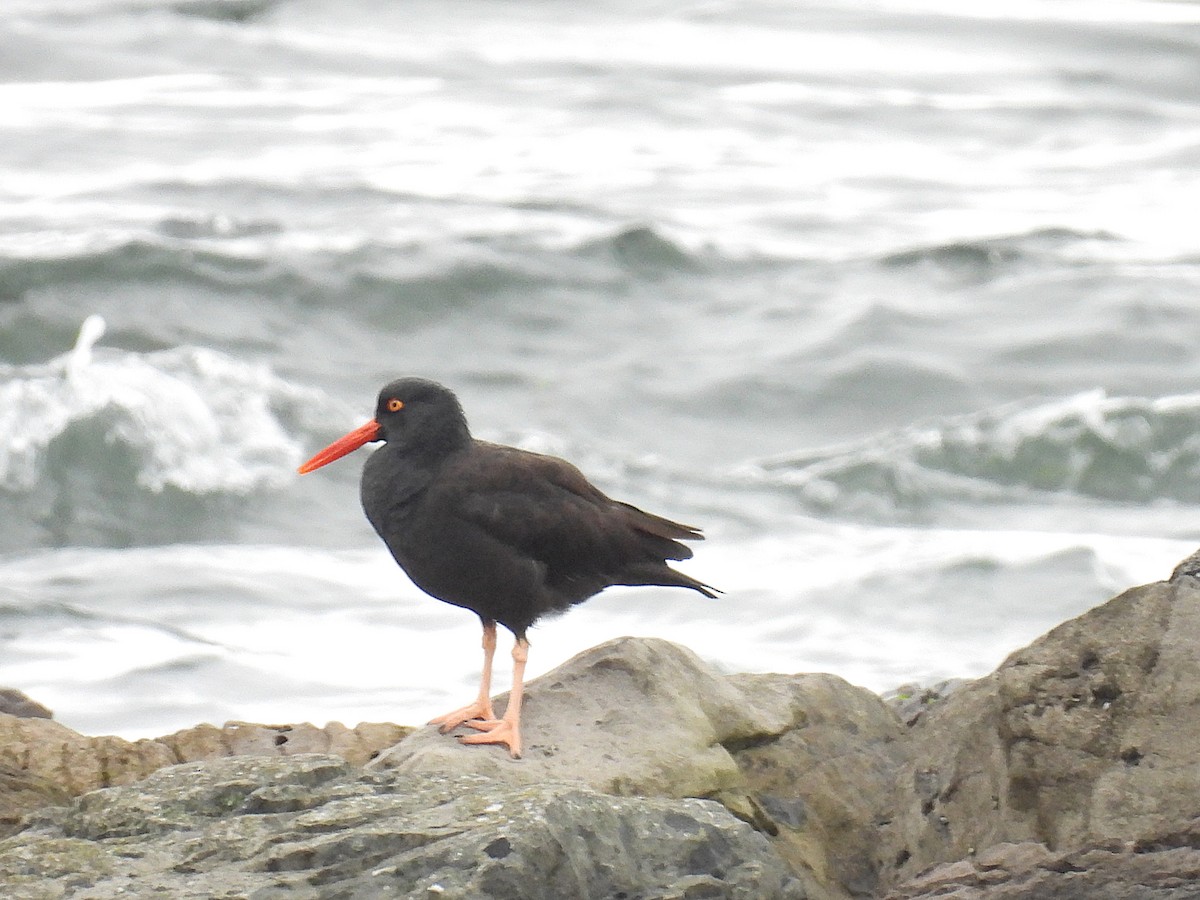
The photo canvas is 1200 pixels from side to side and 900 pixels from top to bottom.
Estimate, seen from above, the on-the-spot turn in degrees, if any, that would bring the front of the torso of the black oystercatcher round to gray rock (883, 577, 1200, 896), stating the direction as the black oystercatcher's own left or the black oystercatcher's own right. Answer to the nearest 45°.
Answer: approximately 135° to the black oystercatcher's own left

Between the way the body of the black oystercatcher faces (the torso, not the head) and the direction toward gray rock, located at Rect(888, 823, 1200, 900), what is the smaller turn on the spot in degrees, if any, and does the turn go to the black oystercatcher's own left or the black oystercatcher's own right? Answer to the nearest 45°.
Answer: approximately 135° to the black oystercatcher's own left

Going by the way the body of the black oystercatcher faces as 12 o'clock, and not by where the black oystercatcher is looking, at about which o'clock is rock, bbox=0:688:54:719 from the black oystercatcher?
The rock is roughly at 1 o'clock from the black oystercatcher.

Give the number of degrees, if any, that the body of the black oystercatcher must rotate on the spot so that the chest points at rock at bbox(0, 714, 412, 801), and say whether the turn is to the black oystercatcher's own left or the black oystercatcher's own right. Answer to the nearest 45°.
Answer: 0° — it already faces it

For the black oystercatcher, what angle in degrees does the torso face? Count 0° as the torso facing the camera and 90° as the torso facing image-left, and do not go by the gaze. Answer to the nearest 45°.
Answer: approximately 90°

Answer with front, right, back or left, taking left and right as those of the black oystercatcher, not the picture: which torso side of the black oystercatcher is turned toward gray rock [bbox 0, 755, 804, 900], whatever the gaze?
left
